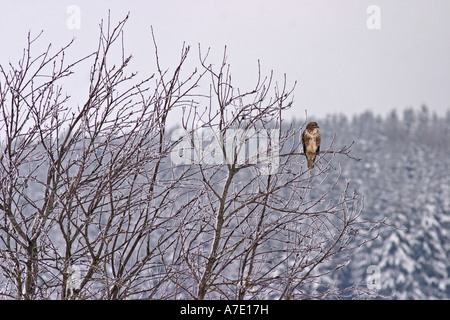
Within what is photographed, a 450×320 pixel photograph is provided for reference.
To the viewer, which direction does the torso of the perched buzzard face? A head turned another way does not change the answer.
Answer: toward the camera
